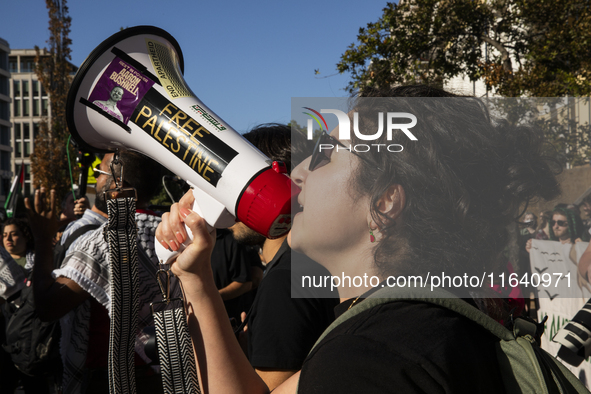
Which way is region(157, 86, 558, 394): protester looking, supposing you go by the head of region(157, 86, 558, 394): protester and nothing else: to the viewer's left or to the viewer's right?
to the viewer's left

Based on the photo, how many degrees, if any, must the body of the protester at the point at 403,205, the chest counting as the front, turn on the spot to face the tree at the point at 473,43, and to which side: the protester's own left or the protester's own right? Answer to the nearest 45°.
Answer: approximately 90° to the protester's own right

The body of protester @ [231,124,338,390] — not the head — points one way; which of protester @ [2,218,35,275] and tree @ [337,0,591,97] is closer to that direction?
the protester

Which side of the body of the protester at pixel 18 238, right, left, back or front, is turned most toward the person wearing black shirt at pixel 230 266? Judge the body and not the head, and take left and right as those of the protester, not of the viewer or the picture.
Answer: left

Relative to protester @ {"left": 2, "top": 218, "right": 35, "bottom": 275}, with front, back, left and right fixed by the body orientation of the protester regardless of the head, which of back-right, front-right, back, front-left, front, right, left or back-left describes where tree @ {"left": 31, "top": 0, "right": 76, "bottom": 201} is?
back-right

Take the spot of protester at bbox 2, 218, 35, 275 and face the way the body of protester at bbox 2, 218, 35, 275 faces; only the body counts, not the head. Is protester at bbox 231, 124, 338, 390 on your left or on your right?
on your left

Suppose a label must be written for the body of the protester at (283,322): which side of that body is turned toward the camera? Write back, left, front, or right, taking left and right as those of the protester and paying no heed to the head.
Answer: left

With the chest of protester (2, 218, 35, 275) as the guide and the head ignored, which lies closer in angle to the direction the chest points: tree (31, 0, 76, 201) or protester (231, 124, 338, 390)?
the protester

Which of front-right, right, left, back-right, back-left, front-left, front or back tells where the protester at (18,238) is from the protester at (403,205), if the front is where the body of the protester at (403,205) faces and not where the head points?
front-right

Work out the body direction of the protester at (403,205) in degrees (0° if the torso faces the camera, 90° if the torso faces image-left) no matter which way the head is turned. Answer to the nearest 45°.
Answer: approximately 90°

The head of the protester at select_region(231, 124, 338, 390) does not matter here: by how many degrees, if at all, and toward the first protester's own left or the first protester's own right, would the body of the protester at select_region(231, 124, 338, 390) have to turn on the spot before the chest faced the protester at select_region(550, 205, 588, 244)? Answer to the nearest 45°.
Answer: approximately 135° to the first protester's own right

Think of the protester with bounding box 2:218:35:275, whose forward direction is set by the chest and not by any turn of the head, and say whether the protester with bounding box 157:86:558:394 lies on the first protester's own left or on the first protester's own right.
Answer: on the first protester's own left

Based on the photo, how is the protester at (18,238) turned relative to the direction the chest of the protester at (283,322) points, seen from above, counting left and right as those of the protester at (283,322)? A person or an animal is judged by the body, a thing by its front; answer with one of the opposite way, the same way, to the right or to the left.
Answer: to the left

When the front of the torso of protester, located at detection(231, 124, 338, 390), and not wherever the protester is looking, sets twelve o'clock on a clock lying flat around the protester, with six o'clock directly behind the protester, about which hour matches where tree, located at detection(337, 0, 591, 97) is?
The tree is roughly at 4 o'clock from the protester.
